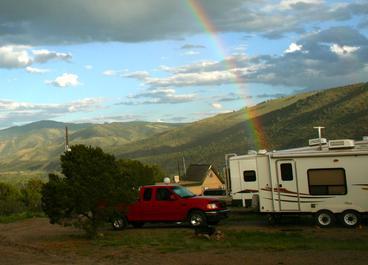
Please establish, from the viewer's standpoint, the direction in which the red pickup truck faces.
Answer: facing the viewer and to the right of the viewer

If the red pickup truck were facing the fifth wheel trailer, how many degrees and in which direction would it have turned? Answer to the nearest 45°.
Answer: approximately 45° to its left
